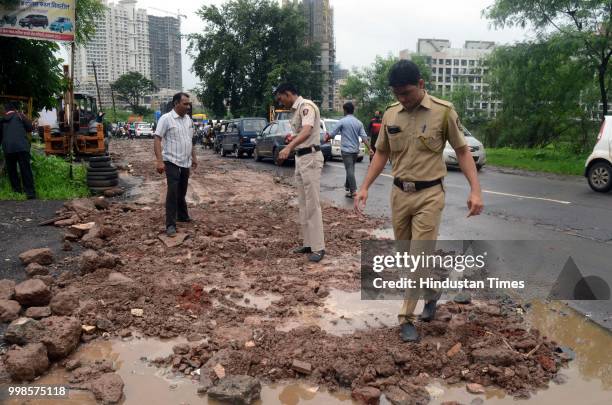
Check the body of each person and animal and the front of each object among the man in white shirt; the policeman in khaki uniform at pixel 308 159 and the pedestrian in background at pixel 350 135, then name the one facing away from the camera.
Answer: the pedestrian in background

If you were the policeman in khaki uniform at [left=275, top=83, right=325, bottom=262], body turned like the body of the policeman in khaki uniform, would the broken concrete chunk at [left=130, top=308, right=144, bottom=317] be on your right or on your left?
on your left

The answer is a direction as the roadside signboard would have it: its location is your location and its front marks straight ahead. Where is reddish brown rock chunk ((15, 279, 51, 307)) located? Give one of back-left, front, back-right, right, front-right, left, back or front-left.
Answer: front

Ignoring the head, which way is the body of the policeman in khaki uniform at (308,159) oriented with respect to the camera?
to the viewer's left

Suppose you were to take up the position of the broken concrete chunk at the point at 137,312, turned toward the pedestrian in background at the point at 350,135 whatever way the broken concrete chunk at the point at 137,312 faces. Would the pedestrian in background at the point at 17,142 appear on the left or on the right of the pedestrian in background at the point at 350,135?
left

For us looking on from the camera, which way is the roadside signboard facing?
facing the viewer

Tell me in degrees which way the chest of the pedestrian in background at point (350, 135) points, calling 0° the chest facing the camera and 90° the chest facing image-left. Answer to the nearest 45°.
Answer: approximately 180°

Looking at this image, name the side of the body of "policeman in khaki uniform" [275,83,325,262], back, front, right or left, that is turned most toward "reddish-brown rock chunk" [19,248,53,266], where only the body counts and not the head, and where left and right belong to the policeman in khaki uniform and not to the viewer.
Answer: front

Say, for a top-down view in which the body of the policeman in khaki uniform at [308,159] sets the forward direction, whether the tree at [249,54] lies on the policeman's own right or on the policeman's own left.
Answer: on the policeman's own right

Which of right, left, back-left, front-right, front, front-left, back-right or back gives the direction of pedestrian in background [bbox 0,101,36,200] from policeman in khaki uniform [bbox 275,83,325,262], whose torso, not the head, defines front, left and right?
front-right

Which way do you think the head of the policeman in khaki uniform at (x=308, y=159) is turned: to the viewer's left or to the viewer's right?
to the viewer's left

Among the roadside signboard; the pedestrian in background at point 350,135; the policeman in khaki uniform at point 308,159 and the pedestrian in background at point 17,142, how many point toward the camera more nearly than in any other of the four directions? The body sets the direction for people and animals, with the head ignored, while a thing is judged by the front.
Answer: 1

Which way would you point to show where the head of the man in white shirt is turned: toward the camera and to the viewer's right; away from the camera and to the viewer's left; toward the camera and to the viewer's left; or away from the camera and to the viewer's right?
toward the camera and to the viewer's right
